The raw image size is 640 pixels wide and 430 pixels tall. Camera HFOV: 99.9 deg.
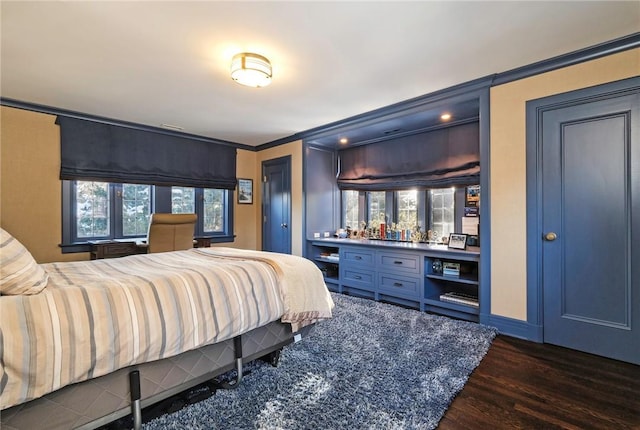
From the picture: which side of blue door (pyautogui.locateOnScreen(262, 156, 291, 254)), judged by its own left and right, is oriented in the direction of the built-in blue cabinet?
left

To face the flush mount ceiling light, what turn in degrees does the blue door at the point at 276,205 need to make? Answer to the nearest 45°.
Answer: approximately 45° to its left

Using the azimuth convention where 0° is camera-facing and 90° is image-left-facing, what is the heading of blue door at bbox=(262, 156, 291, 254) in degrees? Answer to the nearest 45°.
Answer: approximately 45°

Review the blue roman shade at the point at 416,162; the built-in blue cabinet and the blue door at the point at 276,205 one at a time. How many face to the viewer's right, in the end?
0

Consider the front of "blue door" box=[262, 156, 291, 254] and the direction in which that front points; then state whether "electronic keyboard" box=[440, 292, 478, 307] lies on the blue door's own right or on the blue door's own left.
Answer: on the blue door's own left

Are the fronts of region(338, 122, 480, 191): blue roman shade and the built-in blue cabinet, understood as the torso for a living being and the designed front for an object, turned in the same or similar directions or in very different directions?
same or similar directions

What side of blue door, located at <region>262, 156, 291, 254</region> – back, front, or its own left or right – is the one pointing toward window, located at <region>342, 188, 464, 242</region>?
left

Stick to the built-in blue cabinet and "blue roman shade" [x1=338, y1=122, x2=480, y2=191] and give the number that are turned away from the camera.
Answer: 0

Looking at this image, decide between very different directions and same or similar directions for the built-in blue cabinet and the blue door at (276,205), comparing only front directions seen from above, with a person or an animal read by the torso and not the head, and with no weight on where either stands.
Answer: same or similar directions

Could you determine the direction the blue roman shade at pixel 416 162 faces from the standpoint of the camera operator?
facing the viewer and to the left of the viewer

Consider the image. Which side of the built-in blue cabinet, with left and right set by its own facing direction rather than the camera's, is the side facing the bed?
front

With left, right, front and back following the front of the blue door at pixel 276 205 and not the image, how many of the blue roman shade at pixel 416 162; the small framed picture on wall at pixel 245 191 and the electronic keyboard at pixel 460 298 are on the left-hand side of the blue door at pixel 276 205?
2

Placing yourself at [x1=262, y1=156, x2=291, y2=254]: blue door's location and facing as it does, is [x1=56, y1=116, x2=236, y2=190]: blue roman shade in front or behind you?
in front

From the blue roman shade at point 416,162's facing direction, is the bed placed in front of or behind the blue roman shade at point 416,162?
in front

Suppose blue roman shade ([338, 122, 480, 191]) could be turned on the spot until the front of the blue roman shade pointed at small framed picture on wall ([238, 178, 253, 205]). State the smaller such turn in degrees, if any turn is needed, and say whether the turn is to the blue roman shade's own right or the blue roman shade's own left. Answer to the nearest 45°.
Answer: approximately 45° to the blue roman shade's own right
